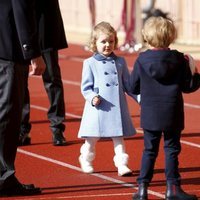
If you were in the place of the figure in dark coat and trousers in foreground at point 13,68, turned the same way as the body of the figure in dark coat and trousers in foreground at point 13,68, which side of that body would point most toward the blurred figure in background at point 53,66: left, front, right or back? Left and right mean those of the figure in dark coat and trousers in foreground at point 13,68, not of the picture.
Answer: left

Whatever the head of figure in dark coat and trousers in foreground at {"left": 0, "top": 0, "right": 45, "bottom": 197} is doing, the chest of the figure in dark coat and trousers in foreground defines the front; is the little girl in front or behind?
in front

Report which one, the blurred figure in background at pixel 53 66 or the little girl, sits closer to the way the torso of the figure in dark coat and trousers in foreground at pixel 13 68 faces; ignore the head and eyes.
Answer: the little girl

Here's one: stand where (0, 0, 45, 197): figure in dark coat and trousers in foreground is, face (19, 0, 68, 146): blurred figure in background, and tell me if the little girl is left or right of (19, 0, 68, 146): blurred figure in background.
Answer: right

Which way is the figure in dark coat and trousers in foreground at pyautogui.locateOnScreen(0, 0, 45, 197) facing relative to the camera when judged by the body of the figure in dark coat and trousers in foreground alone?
to the viewer's right
